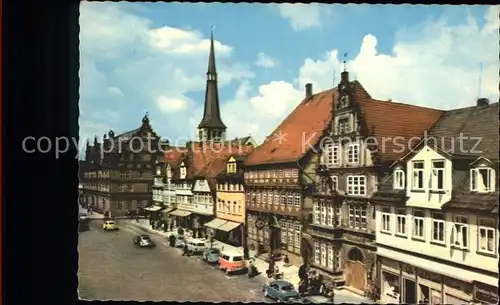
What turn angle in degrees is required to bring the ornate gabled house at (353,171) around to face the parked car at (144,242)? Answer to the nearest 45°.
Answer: approximately 45° to its right

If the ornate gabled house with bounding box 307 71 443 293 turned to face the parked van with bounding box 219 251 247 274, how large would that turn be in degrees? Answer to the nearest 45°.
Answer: approximately 45° to its right

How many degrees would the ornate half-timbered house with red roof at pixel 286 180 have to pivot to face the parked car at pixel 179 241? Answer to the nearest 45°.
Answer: approximately 45° to its right

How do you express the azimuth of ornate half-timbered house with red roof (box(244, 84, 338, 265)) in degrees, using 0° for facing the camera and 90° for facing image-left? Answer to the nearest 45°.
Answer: approximately 45°

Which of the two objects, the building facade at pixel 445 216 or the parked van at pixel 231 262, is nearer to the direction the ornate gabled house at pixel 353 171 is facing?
the parked van
